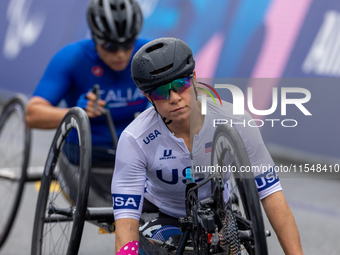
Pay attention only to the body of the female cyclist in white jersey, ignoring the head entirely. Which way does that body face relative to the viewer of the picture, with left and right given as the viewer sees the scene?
facing the viewer
